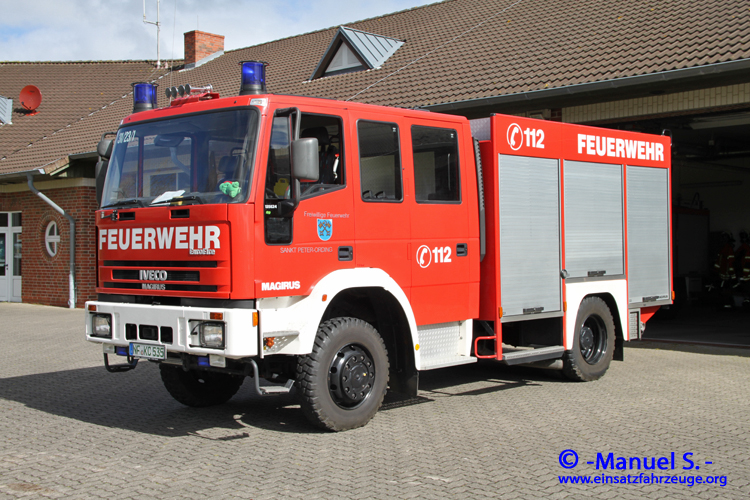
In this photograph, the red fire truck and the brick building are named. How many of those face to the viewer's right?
0

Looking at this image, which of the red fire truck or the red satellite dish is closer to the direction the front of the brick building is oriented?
the red fire truck

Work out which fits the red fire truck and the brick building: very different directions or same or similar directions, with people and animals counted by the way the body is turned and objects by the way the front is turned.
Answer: same or similar directions

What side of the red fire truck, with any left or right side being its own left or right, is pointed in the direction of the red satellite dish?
right

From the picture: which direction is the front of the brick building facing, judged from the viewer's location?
facing the viewer and to the left of the viewer

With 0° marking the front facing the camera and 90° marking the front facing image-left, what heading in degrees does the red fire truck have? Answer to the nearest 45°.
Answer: approximately 45°
